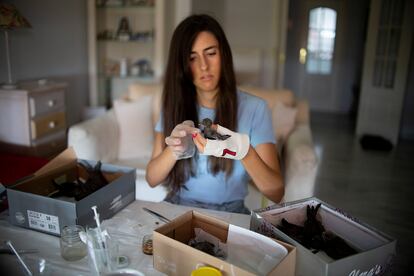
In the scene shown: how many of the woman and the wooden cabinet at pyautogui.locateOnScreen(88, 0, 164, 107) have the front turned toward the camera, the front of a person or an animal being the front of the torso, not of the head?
2

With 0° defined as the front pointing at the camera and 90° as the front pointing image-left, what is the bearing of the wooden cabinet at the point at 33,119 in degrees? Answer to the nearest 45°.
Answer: approximately 315°

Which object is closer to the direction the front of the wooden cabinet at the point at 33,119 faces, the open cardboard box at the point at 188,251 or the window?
the open cardboard box

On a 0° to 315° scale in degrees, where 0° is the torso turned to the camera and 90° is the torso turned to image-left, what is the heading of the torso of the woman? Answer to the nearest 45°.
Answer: approximately 0°

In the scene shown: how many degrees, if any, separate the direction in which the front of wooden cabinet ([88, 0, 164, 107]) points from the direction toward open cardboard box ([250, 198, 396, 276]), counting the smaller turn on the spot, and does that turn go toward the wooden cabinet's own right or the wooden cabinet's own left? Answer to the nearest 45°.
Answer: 0° — it already faces it

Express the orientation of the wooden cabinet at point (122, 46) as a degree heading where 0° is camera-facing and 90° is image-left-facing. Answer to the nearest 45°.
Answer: approximately 0°
